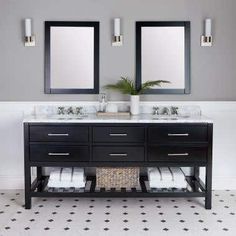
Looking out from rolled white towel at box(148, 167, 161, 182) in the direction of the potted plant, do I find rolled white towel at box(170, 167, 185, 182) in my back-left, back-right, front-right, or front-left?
back-right

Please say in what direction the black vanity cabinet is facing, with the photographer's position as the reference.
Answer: facing the viewer

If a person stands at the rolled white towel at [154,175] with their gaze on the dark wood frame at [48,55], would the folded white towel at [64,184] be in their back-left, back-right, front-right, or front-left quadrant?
front-left

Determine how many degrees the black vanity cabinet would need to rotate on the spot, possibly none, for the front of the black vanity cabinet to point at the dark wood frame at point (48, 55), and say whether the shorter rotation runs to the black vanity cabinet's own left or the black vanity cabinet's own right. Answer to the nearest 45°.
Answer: approximately 135° to the black vanity cabinet's own right

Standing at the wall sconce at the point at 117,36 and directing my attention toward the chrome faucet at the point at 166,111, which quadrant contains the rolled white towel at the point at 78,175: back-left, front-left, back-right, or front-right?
back-right
